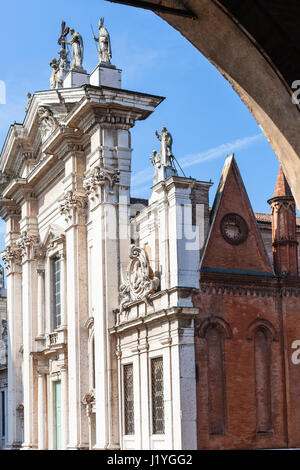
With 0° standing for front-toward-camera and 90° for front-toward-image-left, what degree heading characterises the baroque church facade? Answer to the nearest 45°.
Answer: approximately 45°
